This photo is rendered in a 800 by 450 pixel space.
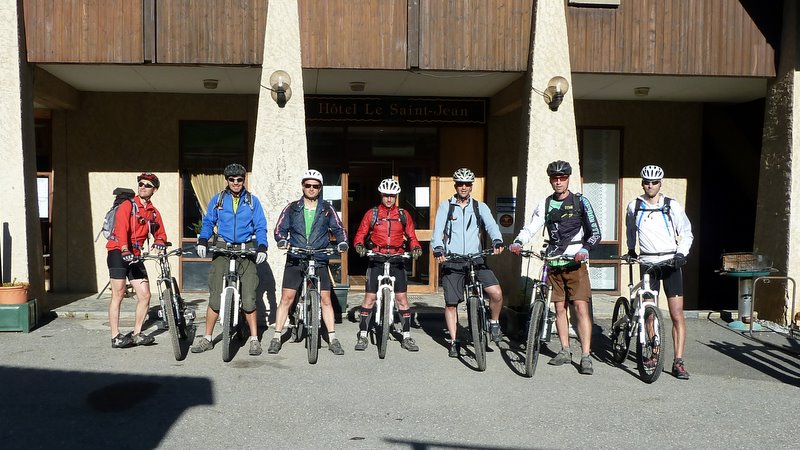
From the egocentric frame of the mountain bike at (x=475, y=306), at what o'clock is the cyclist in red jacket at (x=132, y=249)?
The cyclist in red jacket is roughly at 3 o'clock from the mountain bike.

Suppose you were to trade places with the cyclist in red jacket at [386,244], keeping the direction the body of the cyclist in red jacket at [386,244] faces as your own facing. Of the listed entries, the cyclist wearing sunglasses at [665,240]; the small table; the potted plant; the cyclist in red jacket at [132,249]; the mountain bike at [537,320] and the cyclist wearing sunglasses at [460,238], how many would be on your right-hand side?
2

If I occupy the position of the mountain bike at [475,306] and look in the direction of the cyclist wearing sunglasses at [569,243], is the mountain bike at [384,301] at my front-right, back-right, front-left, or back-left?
back-left

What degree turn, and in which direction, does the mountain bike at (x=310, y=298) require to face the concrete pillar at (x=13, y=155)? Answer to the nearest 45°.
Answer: approximately 135° to its right

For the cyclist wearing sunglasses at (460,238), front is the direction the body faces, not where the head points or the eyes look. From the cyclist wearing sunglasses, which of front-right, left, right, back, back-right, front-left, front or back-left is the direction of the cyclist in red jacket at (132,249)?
right

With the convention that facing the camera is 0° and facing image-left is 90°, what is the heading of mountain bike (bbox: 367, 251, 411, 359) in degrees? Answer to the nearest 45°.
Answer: approximately 0°

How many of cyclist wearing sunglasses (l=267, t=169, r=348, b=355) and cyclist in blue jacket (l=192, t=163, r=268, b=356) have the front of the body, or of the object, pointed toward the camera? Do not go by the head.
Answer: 2

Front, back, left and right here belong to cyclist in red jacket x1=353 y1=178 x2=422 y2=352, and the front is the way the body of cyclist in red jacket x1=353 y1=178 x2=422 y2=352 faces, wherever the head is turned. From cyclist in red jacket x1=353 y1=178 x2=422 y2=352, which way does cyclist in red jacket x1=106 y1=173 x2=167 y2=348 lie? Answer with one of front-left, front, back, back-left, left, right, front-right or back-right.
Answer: right

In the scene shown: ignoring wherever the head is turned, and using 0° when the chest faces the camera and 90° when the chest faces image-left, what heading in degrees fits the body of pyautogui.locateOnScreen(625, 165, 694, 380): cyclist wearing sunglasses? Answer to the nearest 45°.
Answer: approximately 0°
